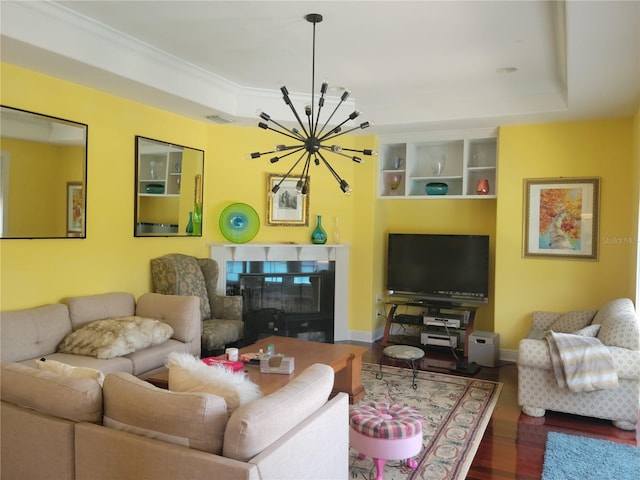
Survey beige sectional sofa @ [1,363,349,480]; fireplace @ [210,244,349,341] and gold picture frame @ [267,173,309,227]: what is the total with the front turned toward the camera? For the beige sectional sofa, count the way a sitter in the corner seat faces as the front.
2

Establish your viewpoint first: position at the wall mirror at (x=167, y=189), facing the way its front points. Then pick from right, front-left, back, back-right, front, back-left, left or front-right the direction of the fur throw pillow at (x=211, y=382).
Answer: front-right

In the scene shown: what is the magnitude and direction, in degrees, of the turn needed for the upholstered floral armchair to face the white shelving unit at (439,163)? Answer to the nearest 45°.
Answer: approximately 45° to its left

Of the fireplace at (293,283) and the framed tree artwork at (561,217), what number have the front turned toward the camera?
2

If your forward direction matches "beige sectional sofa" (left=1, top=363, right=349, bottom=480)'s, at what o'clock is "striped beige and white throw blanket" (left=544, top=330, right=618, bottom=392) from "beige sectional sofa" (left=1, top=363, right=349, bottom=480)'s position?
The striped beige and white throw blanket is roughly at 1 o'clock from the beige sectional sofa.

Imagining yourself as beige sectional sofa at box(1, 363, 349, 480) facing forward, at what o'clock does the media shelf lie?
The media shelf is roughly at 12 o'clock from the beige sectional sofa.

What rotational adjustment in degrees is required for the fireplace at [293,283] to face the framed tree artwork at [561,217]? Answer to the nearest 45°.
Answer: approximately 90° to its left

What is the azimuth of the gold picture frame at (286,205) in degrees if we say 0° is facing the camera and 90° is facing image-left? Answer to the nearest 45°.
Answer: approximately 0°

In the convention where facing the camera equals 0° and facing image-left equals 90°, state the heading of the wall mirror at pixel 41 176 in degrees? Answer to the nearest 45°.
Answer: approximately 315°

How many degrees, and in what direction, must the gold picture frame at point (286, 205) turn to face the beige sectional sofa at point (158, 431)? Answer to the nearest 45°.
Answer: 0° — it already faces it

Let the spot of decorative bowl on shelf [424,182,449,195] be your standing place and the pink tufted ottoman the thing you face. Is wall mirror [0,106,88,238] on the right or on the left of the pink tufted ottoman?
right
